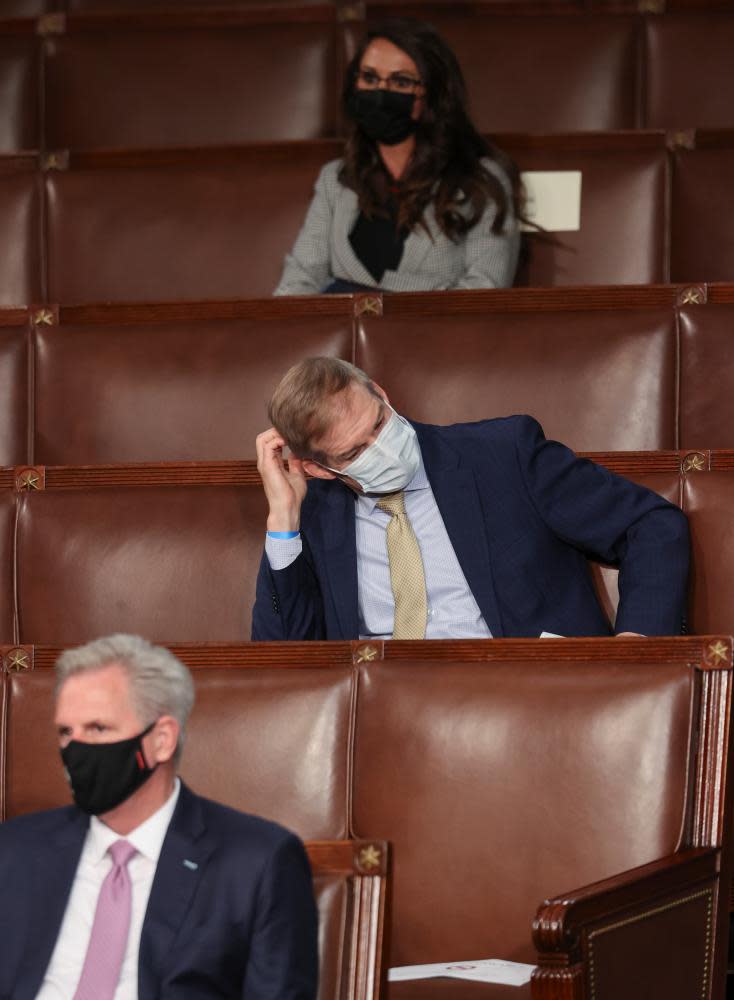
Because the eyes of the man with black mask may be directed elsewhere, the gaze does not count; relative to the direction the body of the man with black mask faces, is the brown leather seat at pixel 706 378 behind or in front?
behind

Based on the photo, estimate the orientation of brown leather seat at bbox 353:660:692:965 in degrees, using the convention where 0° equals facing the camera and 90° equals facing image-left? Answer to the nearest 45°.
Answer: approximately 0°

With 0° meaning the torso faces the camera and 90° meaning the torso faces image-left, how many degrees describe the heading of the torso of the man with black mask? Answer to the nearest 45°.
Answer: approximately 45°

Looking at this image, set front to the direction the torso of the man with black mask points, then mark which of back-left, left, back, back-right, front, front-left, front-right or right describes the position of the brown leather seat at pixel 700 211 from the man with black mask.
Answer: back
